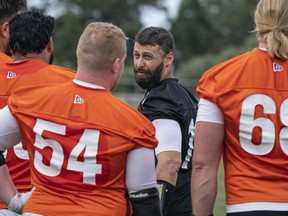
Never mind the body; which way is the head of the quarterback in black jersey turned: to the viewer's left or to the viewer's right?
to the viewer's left

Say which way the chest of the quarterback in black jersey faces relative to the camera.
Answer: to the viewer's left
